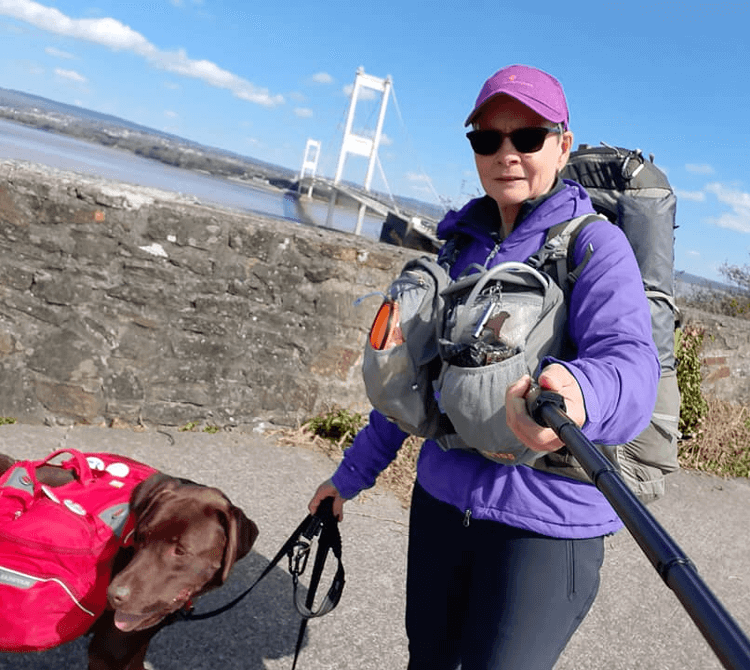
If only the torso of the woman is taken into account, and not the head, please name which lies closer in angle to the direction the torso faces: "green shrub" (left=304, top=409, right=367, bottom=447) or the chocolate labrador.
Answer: the chocolate labrador

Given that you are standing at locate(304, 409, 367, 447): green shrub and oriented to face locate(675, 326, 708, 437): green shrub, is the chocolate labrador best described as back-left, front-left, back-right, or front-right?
back-right

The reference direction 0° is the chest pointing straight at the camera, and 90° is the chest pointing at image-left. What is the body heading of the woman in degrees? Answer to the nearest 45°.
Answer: approximately 45°

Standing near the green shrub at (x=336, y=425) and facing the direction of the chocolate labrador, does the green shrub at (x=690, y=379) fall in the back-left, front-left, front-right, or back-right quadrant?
back-left

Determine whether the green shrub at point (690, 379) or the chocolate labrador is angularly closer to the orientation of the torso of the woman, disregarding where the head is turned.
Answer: the chocolate labrador

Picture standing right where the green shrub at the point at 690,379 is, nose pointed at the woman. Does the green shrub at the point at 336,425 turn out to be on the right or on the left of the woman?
right

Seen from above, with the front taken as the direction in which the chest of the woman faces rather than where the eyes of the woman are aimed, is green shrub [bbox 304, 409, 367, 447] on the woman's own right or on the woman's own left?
on the woman's own right

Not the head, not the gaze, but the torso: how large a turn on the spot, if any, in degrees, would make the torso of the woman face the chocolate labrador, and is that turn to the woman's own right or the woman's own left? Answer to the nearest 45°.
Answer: approximately 45° to the woman's own right
